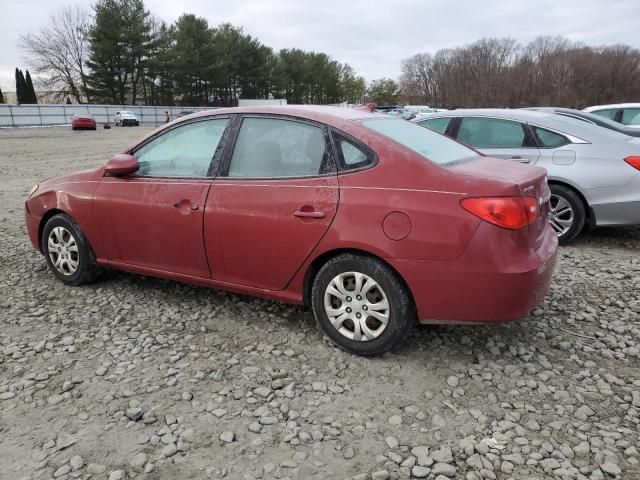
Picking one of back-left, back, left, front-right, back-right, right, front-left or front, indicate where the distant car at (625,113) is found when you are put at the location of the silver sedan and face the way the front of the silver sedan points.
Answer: right

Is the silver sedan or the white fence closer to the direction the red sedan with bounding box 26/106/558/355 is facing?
the white fence

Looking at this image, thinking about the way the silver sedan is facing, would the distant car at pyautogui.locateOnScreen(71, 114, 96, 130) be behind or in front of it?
in front

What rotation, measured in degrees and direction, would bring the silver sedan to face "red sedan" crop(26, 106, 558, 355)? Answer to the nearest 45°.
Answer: approximately 45° to its left

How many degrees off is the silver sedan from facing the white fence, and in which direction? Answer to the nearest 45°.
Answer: approximately 45° to its right

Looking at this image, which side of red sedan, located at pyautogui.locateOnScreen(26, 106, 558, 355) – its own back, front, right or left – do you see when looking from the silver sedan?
right

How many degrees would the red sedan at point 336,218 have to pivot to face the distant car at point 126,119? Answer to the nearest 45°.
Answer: approximately 45° to its right

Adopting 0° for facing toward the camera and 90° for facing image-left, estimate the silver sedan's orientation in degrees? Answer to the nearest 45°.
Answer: approximately 90°

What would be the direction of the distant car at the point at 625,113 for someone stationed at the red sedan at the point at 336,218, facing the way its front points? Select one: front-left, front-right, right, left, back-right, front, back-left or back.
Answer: right

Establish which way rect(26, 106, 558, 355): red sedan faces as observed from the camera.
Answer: facing away from the viewer and to the left of the viewer
